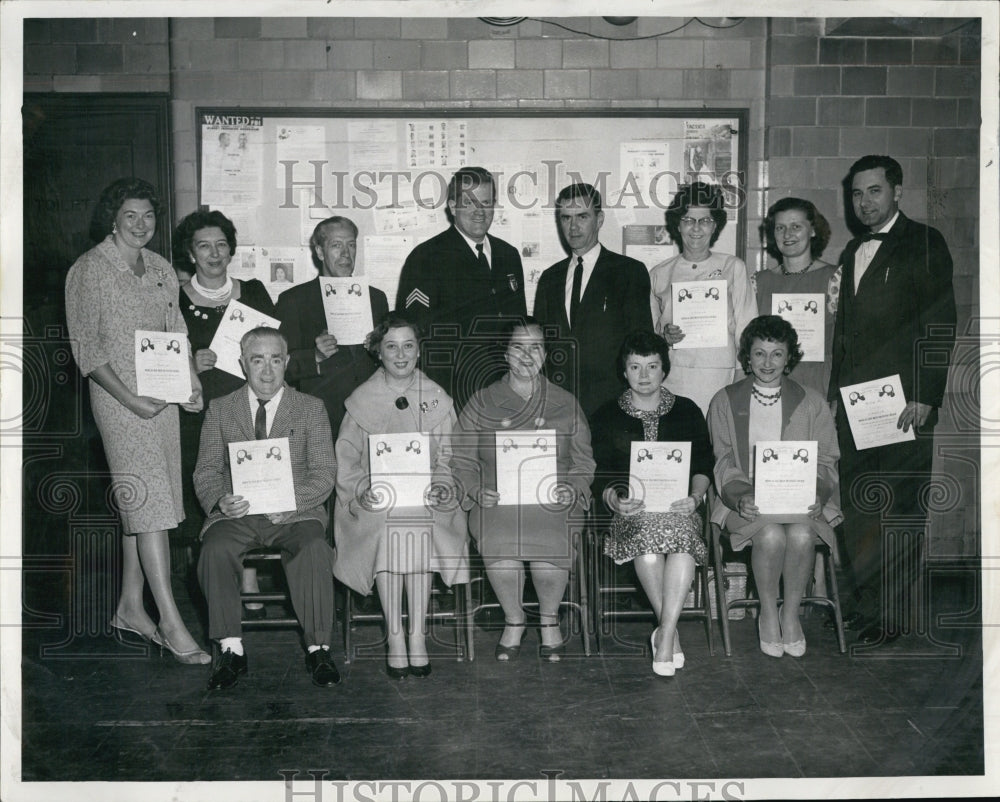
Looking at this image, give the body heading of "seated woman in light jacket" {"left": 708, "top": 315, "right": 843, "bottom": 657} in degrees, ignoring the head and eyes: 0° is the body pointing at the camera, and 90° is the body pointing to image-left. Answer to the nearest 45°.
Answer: approximately 0°

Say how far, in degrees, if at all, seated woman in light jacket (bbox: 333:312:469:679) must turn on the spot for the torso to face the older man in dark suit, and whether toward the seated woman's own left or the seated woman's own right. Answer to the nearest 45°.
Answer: approximately 135° to the seated woman's own right

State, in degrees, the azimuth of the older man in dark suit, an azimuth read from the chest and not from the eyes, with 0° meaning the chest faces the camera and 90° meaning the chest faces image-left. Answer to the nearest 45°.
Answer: approximately 315°

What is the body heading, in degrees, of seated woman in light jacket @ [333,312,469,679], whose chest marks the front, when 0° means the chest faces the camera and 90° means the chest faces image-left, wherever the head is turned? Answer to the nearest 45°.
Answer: approximately 0°

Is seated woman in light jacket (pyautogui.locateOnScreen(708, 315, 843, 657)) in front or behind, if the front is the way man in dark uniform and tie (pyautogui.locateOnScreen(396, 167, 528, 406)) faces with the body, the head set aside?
in front
